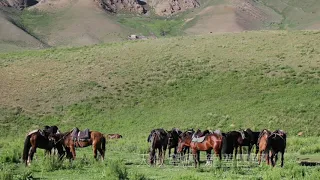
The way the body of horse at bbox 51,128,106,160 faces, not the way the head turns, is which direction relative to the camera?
to the viewer's left

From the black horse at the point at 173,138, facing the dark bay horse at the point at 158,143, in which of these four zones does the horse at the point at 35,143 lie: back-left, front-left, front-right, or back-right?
front-right

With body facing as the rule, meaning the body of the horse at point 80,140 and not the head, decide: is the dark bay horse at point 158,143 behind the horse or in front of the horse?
behind
